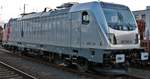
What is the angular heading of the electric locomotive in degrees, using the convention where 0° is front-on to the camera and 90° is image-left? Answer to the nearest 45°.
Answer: approximately 315°
